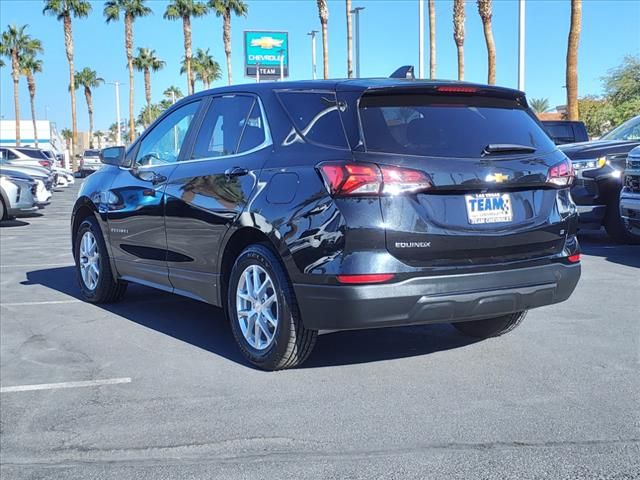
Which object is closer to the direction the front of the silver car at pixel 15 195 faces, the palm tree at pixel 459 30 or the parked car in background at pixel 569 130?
the parked car in background

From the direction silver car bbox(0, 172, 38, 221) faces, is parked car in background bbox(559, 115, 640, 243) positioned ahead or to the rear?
ahead

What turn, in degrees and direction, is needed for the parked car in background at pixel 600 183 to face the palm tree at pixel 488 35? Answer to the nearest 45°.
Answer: approximately 135° to its right

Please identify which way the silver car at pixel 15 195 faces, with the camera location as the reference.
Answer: facing the viewer and to the right of the viewer

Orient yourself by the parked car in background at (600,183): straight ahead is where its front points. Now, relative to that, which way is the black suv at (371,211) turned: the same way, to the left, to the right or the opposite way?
to the right

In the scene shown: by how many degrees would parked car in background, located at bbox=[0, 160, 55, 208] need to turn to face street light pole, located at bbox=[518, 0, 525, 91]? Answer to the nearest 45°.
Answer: approximately 45° to its left

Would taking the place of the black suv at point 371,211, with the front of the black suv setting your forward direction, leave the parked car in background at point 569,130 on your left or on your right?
on your right

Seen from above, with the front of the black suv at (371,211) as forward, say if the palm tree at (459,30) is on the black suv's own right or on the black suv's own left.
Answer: on the black suv's own right

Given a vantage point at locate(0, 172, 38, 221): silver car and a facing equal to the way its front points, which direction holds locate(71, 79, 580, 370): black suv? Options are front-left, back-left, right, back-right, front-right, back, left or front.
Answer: front-right

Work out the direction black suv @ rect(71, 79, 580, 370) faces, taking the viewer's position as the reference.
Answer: facing away from the viewer and to the left of the viewer

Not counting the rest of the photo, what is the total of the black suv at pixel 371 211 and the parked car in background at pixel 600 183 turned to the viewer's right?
0

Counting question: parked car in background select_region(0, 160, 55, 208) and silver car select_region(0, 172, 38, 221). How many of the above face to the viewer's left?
0

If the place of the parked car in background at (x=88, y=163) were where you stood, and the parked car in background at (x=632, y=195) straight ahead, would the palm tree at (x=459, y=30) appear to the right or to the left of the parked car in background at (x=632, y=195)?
left

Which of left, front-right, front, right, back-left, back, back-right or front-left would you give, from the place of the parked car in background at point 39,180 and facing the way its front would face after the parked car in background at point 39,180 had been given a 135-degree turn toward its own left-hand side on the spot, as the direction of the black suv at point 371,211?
back

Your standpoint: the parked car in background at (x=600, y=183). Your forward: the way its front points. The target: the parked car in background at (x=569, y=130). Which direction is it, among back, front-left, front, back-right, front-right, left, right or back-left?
back-right

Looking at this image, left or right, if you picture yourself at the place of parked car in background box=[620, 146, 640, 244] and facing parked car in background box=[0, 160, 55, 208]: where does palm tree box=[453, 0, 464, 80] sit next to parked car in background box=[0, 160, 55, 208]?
right

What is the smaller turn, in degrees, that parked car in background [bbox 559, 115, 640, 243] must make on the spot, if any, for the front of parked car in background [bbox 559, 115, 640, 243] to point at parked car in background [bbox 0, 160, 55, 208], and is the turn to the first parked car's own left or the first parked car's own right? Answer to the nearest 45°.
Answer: approximately 45° to the first parked car's own right

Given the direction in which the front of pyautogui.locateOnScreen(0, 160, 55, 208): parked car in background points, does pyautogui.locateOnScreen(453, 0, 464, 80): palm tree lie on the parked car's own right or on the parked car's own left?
on the parked car's own left
